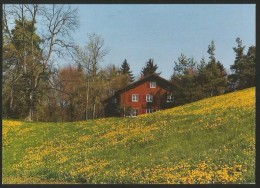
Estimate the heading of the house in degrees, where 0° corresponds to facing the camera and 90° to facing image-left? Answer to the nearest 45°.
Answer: approximately 0°

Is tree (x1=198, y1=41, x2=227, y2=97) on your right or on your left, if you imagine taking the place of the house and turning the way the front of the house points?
on your left

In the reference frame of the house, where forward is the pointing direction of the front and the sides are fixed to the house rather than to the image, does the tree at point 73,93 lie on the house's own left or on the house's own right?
on the house's own right
